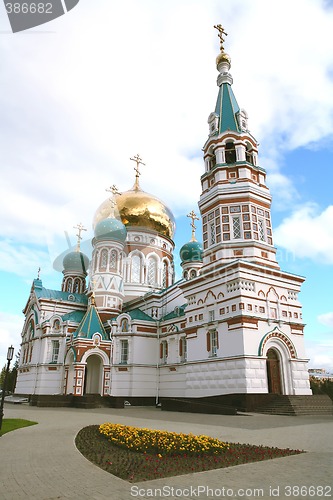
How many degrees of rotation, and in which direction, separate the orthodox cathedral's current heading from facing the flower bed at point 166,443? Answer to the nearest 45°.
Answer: approximately 45° to its right

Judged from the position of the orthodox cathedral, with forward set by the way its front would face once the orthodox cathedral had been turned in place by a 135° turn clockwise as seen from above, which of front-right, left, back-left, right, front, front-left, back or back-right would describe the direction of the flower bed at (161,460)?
left

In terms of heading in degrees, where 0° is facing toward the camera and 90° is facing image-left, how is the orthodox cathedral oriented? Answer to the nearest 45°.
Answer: approximately 315°
